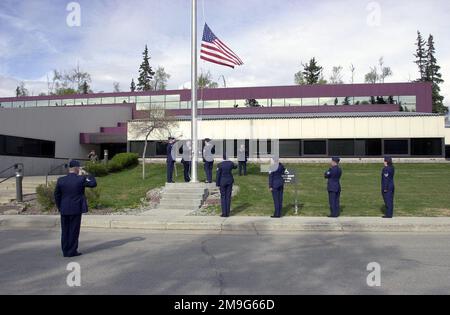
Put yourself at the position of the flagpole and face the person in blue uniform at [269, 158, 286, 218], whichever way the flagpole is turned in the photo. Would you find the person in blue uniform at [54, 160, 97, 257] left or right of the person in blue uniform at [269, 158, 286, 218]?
right

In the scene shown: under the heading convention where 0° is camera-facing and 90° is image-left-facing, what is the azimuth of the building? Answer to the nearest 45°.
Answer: approximately 0°

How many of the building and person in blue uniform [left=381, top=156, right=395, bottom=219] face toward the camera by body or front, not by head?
1

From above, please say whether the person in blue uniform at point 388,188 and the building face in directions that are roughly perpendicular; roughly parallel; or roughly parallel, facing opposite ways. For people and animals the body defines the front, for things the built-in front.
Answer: roughly perpendicular

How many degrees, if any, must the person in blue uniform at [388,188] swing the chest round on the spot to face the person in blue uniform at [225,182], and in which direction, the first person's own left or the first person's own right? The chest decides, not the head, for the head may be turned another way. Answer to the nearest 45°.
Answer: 0° — they already face them

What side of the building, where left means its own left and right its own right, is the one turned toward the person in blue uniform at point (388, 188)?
front

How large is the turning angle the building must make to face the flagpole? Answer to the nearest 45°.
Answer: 0° — it already faces it

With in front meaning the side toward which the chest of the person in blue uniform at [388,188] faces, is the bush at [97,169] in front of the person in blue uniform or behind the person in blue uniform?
in front

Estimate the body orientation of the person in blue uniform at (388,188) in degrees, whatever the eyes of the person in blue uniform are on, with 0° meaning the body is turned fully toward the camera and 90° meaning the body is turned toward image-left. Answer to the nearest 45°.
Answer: approximately 90°

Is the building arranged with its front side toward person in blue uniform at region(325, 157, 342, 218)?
yes

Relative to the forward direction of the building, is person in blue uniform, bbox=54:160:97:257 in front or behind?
in front

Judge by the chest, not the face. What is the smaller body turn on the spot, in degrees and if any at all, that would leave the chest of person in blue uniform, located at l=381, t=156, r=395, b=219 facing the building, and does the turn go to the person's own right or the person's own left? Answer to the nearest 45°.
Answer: approximately 45° to the person's own right

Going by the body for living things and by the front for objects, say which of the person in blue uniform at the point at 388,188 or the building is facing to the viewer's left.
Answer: the person in blue uniform
